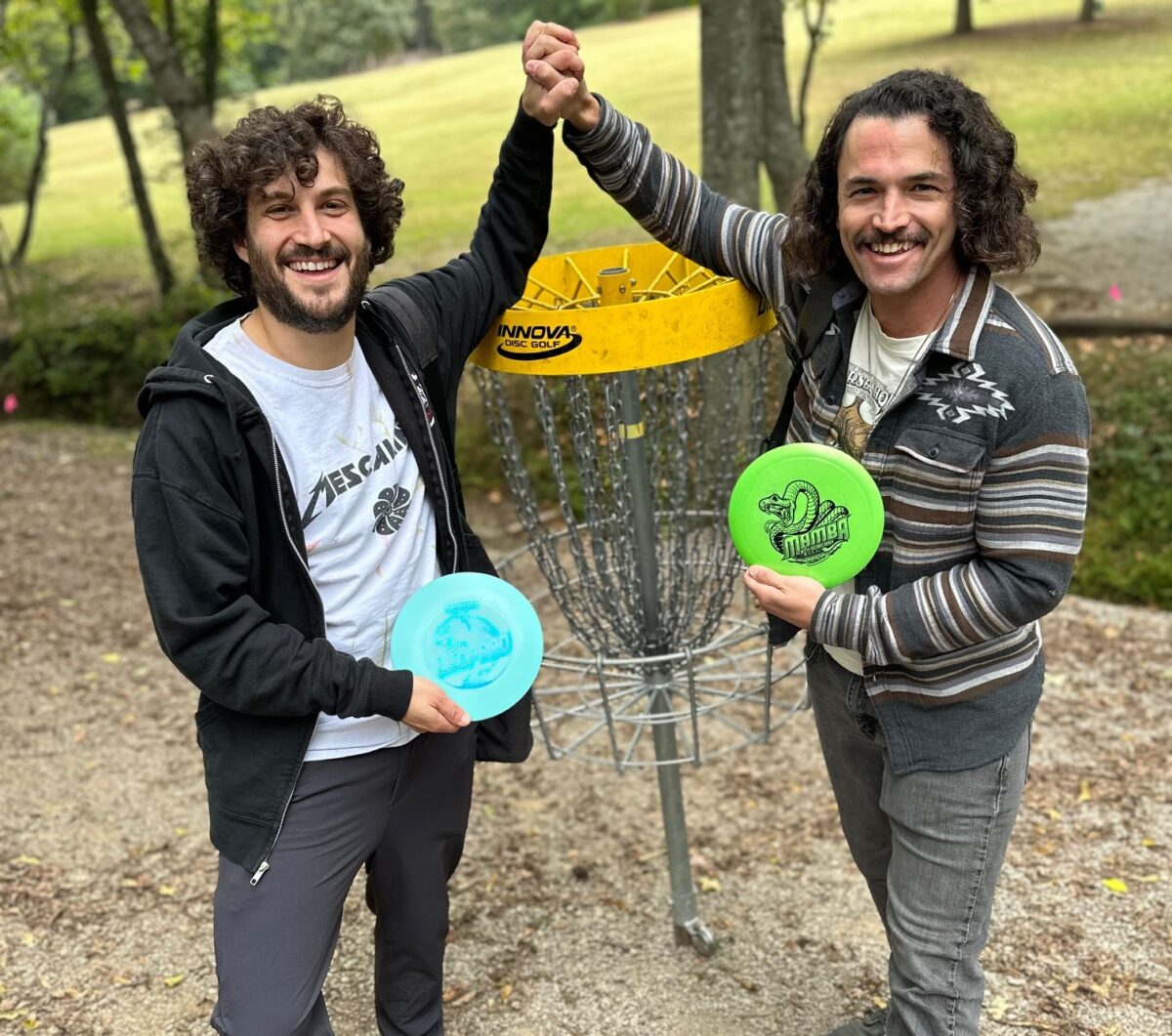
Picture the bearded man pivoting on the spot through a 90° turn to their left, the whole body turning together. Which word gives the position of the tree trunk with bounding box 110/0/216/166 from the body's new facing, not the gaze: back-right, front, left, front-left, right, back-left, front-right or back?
front-left

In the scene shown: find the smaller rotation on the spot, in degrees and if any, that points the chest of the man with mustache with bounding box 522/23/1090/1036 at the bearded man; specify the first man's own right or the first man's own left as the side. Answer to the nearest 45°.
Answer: approximately 45° to the first man's own right

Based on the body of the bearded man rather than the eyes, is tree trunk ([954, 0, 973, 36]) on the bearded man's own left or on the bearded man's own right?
on the bearded man's own left

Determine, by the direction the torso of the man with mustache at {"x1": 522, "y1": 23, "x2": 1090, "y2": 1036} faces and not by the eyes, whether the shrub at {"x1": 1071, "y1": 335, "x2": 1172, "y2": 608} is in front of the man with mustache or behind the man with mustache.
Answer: behind

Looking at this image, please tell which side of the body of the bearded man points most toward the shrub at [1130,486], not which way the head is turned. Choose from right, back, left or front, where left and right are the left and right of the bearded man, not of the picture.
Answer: left

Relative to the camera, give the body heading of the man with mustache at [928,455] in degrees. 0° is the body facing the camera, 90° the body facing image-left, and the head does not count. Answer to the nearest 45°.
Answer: approximately 45°

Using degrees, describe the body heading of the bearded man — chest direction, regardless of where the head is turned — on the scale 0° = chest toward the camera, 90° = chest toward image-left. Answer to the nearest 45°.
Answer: approximately 315°

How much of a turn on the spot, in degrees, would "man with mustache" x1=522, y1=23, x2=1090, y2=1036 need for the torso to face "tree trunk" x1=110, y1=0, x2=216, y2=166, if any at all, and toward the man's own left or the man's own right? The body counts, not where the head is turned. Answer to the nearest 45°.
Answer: approximately 90° to the man's own right

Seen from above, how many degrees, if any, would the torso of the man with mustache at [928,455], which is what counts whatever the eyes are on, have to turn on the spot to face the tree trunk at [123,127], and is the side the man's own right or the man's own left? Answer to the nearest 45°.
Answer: approximately 90° to the man's own right

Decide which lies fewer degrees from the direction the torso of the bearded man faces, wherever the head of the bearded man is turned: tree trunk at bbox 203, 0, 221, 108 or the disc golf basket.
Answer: the disc golf basket

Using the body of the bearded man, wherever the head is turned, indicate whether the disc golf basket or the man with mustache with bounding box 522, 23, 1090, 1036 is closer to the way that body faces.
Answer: the man with mustache

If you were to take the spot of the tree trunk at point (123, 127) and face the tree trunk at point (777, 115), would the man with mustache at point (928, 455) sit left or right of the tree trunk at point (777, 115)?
right
